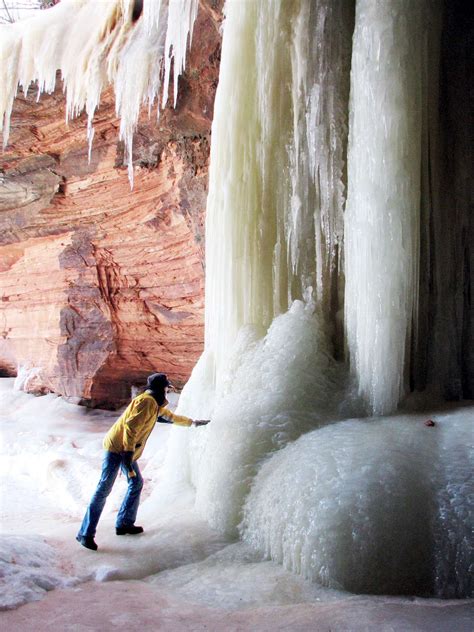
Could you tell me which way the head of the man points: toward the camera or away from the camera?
away from the camera

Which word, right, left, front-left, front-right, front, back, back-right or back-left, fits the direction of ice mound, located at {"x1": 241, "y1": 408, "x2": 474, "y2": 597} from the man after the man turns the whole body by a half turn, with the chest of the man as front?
back-left

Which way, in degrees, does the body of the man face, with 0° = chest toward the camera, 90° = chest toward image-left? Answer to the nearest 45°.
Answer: approximately 270°

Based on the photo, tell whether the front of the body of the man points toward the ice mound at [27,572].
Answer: no
